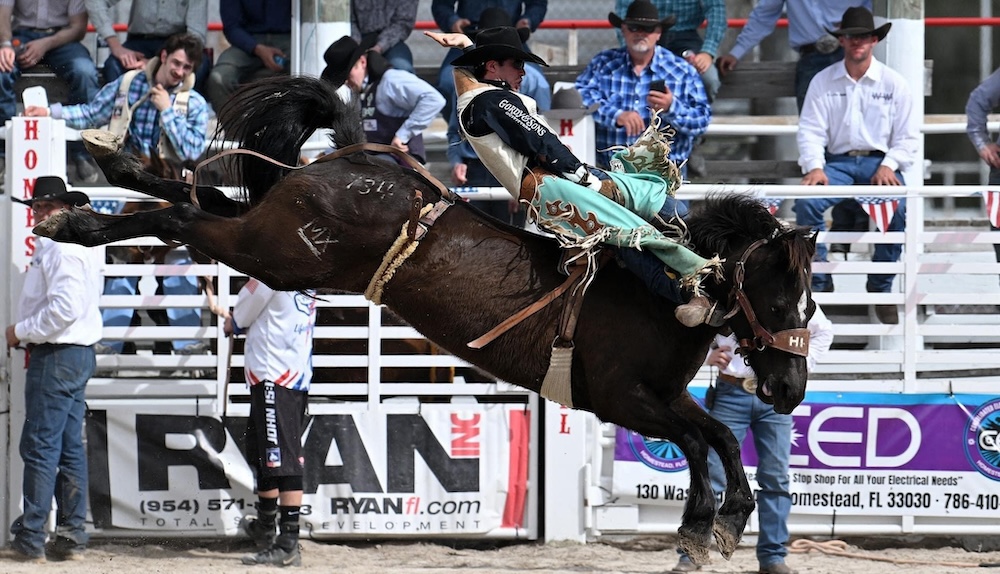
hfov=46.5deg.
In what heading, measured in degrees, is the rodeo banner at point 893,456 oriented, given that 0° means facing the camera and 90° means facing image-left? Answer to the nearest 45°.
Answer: approximately 0°

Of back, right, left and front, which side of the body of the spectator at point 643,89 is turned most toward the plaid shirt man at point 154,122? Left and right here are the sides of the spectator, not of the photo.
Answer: right

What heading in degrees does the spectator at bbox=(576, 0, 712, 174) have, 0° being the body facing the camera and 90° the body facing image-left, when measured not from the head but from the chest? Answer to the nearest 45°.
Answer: approximately 0°

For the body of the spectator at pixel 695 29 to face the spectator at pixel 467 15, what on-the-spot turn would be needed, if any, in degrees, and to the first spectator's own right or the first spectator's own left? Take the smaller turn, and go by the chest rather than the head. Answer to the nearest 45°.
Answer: approximately 90° to the first spectator's own right
